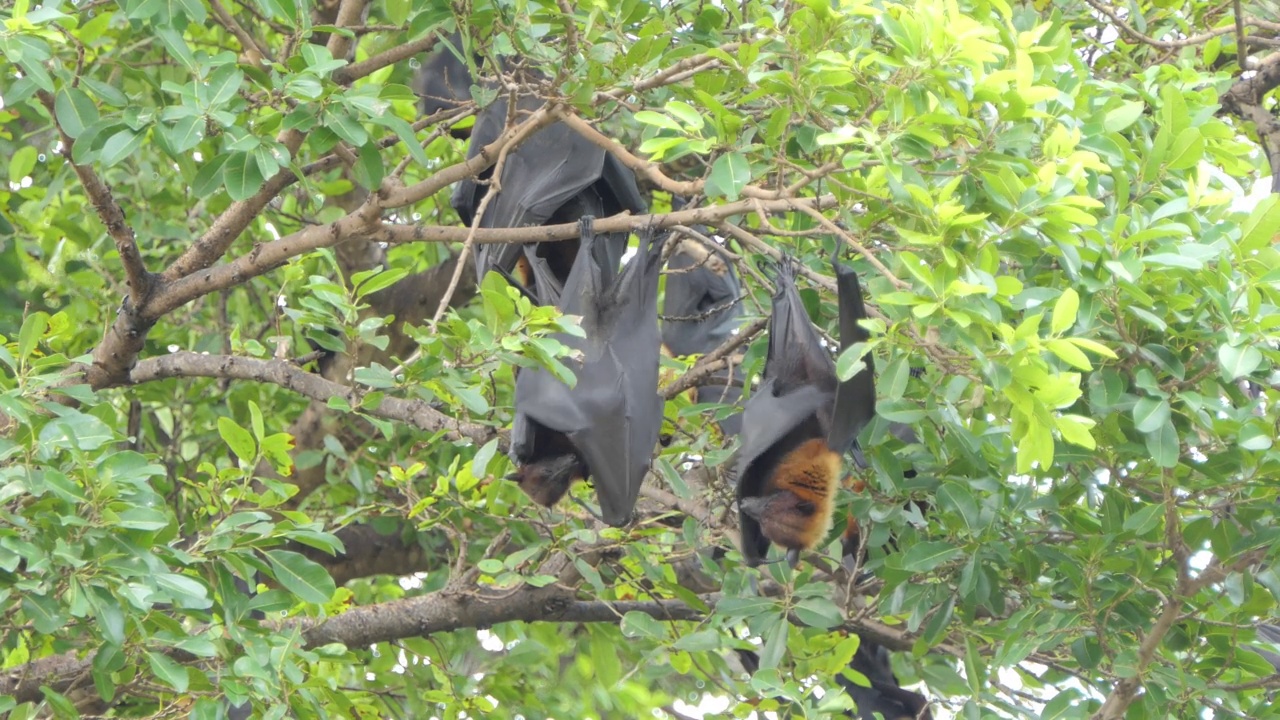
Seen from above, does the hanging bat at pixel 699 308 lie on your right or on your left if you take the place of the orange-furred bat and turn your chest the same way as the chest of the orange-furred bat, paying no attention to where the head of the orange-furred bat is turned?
on your right

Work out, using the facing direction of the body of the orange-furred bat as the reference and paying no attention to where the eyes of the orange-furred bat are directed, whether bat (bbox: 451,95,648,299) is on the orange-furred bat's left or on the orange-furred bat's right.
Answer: on the orange-furred bat's right

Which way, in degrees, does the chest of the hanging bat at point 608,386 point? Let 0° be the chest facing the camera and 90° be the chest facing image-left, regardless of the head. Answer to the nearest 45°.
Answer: approximately 45°

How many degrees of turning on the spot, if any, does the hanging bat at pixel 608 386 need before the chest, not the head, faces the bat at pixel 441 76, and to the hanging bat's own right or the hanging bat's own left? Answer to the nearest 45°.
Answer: approximately 135° to the hanging bat's own right

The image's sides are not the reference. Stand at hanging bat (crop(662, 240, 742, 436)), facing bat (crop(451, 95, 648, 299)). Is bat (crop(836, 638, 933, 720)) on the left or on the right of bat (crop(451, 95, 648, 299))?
left
